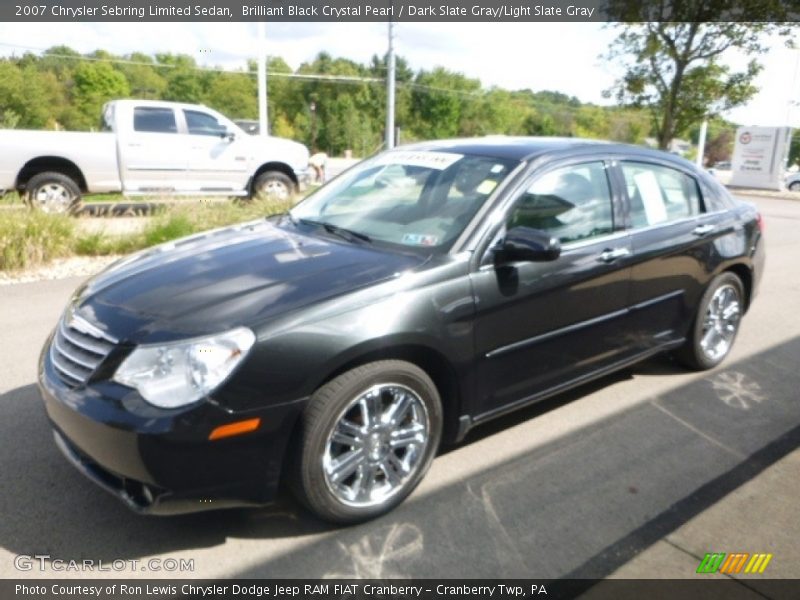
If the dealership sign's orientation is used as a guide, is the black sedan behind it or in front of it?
in front

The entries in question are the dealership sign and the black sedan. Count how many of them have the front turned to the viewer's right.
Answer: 0

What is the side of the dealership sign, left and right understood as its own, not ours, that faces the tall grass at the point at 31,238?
front

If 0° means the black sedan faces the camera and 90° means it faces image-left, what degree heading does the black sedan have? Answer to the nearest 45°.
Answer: approximately 45°

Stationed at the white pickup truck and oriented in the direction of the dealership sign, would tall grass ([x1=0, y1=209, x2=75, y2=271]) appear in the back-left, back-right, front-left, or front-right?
back-right

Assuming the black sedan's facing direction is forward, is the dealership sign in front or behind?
behind

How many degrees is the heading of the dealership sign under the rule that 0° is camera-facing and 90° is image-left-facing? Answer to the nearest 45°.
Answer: approximately 0°

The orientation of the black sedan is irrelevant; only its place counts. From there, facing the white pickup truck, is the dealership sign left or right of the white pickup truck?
right

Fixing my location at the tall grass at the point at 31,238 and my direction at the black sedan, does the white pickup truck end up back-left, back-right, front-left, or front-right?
back-left

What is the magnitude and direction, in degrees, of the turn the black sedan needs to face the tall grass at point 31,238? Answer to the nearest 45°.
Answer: approximately 90° to its right
